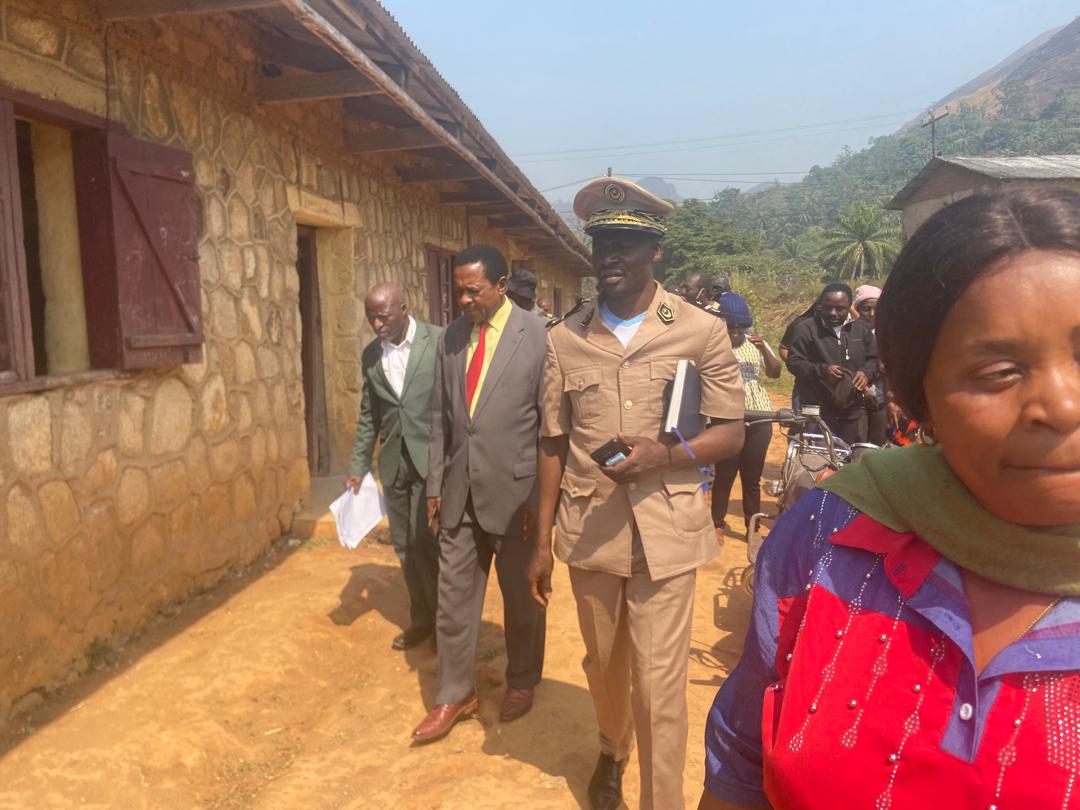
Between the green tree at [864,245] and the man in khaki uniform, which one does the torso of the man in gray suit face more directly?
the man in khaki uniform

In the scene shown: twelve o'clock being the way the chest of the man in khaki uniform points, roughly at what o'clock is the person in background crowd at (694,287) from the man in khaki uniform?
The person in background crowd is roughly at 6 o'clock from the man in khaki uniform.

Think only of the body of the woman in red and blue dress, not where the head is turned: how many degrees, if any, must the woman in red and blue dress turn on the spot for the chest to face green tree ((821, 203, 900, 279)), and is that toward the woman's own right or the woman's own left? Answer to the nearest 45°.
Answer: approximately 180°

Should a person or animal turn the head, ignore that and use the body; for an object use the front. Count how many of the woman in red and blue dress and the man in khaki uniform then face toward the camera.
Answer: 2

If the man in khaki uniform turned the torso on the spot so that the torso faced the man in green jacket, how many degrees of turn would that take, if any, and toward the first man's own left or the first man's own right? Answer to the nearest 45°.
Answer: approximately 135° to the first man's own right

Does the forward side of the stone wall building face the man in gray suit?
yes

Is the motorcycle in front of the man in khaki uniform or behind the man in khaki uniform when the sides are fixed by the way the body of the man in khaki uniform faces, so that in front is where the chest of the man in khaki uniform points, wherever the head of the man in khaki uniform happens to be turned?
behind

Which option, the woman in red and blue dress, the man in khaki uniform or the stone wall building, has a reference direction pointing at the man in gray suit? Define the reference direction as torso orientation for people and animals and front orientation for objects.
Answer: the stone wall building

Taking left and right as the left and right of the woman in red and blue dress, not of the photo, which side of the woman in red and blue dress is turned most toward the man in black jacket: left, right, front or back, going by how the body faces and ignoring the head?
back

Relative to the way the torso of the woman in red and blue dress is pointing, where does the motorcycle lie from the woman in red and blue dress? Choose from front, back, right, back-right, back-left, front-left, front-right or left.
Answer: back

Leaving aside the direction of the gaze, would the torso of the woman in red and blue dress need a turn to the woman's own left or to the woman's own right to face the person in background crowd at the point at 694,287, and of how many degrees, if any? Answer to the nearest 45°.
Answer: approximately 180°

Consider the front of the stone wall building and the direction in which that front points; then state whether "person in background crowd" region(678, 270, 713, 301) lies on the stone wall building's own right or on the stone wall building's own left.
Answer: on the stone wall building's own left
